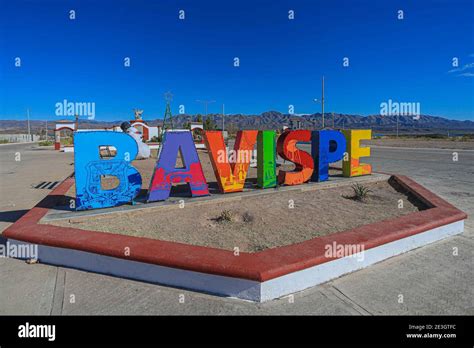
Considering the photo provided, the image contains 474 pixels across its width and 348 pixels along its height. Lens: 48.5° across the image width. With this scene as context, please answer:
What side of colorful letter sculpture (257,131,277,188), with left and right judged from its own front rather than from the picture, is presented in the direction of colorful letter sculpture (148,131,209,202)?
right

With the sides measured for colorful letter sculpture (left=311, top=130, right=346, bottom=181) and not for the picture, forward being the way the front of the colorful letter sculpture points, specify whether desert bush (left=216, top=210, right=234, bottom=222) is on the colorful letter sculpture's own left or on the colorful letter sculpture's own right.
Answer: on the colorful letter sculpture's own right

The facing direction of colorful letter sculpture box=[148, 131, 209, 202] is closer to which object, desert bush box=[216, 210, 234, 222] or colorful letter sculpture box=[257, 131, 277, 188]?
the desert bush

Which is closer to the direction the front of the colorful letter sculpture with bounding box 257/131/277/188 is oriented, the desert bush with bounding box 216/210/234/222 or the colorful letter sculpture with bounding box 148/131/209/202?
the desert bush

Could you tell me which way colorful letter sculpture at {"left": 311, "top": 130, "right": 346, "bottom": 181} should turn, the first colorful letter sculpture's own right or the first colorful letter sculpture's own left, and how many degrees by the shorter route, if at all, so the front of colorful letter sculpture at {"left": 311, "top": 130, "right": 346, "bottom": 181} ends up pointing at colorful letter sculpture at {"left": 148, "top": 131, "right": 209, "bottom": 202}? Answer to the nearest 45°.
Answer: approximately 90° to the first colorful letter sculpture's own right

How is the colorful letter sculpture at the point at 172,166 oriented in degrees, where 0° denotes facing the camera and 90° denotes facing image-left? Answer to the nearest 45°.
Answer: approximately 315°

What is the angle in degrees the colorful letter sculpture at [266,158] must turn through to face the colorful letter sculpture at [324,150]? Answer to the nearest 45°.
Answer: approximately 90° to its left

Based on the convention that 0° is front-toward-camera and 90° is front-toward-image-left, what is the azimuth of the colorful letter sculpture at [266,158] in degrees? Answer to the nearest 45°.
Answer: approximately 315°

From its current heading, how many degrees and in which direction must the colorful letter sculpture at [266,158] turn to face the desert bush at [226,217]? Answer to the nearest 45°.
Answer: approximately 45° to its right
